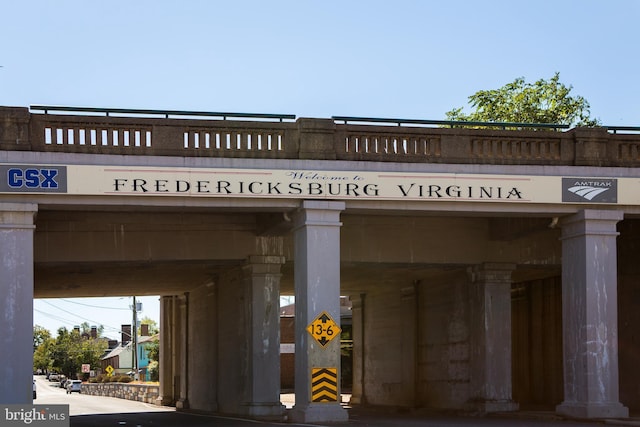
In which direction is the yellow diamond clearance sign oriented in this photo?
toward the camera

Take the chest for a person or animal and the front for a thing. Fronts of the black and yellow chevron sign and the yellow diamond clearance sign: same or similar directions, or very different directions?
same or similar directions

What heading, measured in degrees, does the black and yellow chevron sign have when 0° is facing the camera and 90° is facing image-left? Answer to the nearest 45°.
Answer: approximately 0°

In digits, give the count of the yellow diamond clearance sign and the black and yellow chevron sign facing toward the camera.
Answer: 2
